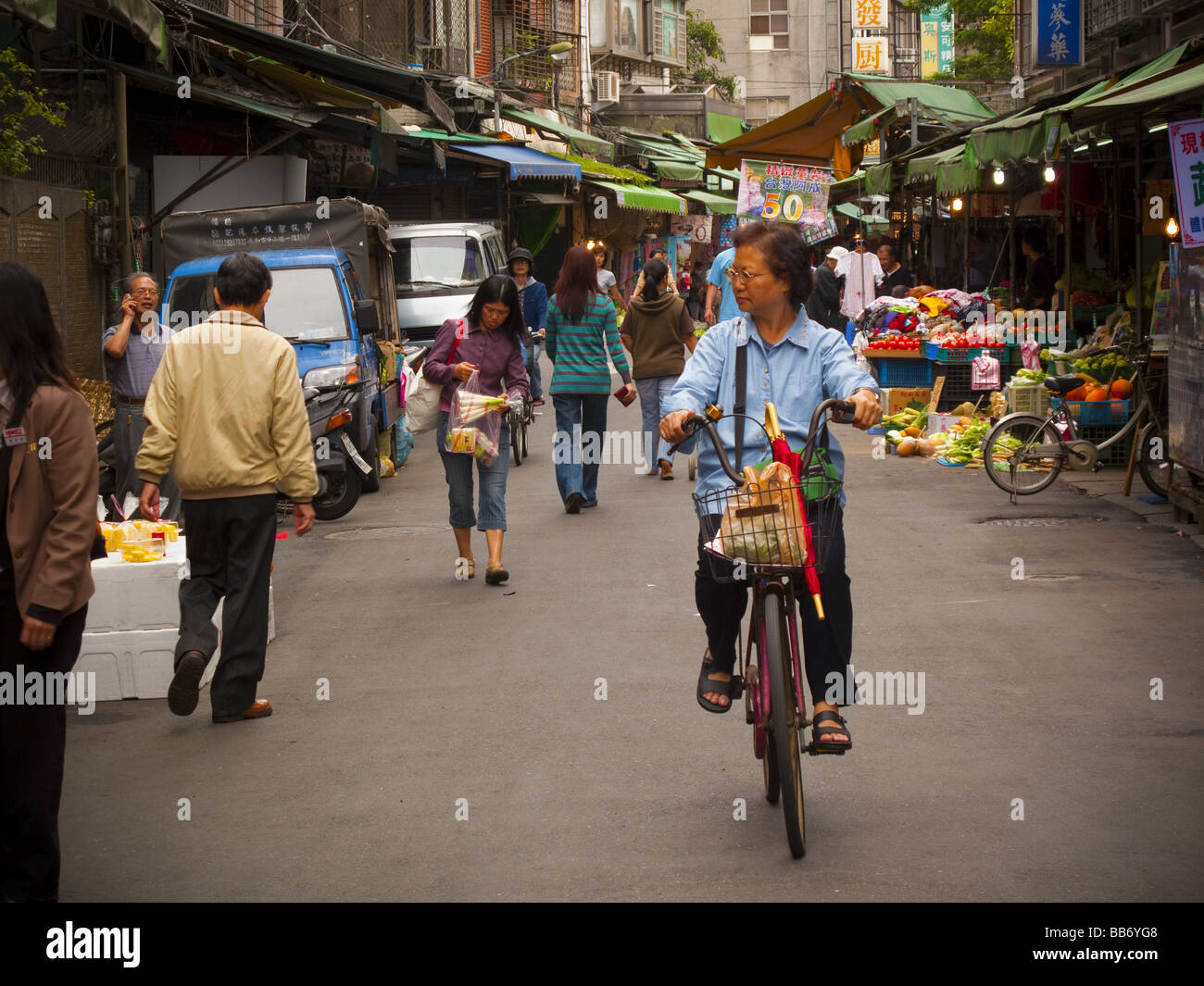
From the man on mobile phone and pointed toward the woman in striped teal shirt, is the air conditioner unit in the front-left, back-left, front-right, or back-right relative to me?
front-left

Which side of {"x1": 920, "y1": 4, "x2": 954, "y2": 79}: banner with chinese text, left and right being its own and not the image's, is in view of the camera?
front

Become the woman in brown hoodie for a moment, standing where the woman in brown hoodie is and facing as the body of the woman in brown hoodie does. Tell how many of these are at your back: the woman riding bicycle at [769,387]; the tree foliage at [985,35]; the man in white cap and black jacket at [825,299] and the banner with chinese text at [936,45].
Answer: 1

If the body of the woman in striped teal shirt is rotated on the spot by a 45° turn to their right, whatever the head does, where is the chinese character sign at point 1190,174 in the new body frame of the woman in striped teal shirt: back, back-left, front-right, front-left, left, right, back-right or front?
right

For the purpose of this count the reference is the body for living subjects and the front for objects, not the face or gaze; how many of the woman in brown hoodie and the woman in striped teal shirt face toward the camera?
0

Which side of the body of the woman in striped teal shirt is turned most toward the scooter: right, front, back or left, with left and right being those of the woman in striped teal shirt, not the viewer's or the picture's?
left

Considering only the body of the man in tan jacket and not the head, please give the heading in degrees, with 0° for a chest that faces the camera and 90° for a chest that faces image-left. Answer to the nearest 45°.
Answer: approximately 180°

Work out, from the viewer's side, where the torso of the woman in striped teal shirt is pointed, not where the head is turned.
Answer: away from the camera

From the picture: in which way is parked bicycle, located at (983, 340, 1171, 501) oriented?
to the viewer's right

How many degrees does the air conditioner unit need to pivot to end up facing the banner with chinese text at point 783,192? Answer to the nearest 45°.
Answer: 0° — it already faces it

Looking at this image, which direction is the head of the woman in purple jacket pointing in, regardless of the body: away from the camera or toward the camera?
toward the camera

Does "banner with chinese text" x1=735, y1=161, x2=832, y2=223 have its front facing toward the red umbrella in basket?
yes

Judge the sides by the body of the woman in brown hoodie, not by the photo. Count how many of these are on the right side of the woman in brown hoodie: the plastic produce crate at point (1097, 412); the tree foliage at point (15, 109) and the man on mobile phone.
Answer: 1

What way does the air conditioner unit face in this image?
toward the camera

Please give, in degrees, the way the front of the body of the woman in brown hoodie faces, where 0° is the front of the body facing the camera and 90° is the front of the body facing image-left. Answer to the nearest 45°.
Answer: approximately 180°

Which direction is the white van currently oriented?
toward the camera
